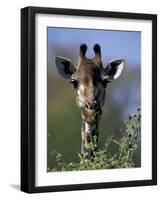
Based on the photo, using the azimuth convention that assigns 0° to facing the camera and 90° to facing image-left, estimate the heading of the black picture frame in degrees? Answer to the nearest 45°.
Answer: approximately 315°
